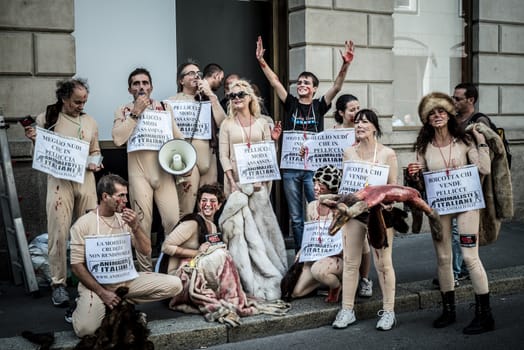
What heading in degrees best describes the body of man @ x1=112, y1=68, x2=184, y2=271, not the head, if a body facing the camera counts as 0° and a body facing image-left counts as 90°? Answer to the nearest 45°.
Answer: approximately 0°

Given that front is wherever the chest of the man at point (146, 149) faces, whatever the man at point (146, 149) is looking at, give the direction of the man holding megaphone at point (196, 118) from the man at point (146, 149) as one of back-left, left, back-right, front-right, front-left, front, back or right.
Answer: back-left

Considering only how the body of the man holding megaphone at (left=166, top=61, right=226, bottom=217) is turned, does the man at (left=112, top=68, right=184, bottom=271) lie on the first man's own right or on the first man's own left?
on the first man's own right

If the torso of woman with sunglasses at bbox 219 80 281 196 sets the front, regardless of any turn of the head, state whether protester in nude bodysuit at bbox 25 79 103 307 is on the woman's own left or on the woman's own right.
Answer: on the woman's own right

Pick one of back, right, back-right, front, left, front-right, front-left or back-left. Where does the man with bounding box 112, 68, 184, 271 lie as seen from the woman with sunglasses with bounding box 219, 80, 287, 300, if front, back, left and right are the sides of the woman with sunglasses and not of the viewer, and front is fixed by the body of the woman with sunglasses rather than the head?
right

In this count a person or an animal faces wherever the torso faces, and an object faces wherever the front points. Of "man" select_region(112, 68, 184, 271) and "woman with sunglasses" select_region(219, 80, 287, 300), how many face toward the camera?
2

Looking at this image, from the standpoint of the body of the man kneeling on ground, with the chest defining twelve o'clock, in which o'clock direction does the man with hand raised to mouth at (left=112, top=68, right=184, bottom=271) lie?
The man with hand raised to mouth is roughly at 8 o'clock from the man kneeling on ground.

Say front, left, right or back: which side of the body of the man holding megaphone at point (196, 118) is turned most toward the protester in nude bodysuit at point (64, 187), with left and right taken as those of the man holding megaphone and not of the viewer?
right

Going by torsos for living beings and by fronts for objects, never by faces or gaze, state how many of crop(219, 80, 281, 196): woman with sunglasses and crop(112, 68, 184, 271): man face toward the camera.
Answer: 2

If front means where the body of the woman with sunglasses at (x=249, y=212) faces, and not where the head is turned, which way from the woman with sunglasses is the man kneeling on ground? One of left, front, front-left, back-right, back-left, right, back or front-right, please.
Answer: front-right

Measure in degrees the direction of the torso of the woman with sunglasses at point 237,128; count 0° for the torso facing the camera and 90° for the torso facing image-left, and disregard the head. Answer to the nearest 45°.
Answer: approximately 0°

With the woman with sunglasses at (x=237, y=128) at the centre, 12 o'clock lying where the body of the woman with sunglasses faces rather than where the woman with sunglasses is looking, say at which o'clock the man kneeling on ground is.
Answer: The man kneeling on ground is roughly at 1 o'clock from the woman with sunglasses.
